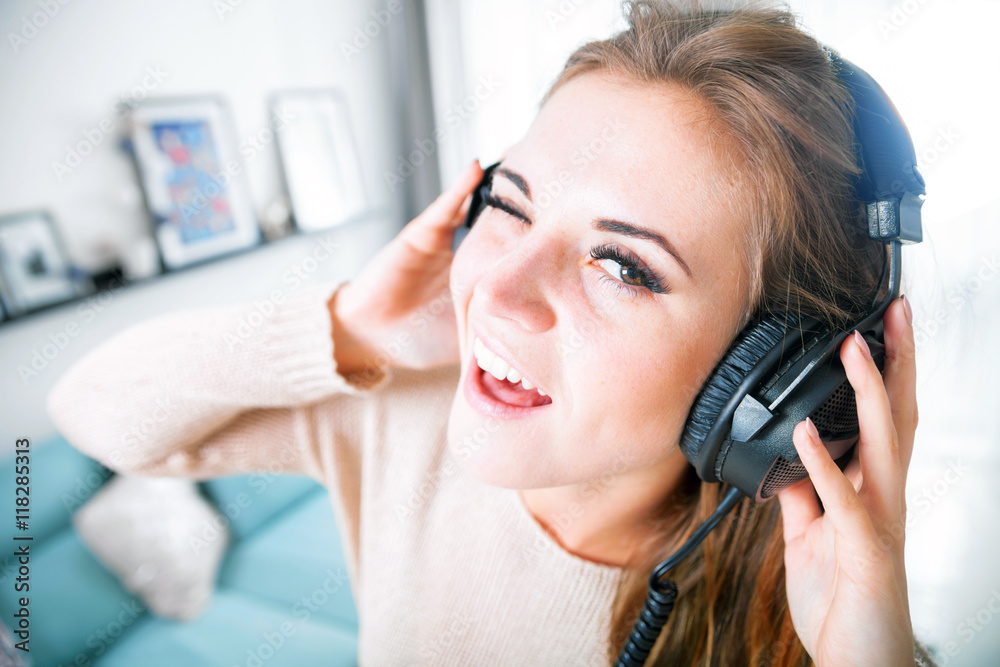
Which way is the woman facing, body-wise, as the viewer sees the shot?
toward the camera

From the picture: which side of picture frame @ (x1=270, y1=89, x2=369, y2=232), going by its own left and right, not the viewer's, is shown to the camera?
front

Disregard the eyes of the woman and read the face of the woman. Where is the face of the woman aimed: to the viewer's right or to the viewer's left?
to the viewer's left

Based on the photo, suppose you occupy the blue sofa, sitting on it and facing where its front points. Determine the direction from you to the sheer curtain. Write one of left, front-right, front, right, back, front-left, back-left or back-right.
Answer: front-left

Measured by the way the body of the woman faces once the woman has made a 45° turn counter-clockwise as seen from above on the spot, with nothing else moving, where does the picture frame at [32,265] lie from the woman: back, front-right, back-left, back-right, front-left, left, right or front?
back

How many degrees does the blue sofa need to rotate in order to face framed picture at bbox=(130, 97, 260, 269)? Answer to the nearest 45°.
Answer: approximately 135° to its left

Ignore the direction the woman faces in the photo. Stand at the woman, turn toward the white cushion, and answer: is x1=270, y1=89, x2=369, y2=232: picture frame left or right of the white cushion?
right

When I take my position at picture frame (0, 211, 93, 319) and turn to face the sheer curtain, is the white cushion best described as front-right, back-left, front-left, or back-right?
front-right

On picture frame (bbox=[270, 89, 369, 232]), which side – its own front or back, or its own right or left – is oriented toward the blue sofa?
front

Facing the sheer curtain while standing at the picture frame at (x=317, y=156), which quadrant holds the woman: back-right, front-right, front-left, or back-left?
front-right

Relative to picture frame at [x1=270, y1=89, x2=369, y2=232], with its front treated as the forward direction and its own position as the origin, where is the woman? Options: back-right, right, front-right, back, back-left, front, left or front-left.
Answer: front

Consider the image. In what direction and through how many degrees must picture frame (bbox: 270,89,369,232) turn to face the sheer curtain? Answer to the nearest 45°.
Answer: approximately 45° to its left

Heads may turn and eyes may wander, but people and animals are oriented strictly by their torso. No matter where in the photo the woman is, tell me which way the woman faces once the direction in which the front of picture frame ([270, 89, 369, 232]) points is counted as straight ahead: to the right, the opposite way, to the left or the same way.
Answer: the same way

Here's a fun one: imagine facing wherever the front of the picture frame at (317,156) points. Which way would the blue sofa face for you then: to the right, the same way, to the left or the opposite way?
the same way
